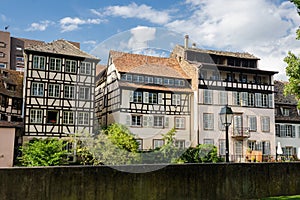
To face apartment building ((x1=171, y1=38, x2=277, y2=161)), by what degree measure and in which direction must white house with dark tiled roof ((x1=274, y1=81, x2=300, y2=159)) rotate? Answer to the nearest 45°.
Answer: approximately 45° to its right

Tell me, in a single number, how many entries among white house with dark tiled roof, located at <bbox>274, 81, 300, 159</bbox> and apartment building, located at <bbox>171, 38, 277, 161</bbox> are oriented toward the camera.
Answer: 2

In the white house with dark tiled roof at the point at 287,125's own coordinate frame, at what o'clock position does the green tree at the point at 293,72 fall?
The green tree is roughly at 12 o'clock from the white house with dark tiled roof.

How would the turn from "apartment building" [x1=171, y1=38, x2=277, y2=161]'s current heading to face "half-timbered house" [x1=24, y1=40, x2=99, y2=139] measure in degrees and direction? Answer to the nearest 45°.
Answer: approximately 45° to its right

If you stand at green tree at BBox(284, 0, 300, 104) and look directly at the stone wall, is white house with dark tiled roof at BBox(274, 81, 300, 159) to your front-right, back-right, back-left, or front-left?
back-right

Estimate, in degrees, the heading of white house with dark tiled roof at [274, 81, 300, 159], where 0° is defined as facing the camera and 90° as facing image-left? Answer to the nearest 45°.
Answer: approximately 0°

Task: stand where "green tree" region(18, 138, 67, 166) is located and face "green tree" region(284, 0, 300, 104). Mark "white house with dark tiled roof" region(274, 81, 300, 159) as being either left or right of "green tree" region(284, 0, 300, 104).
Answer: left

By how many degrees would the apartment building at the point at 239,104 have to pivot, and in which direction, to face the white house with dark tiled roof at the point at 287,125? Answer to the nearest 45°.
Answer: approximately 135° to its left

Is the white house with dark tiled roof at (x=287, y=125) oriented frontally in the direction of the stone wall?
yes

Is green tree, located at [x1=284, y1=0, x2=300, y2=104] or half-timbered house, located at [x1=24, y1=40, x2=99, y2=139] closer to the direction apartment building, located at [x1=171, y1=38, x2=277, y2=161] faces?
the green tree
